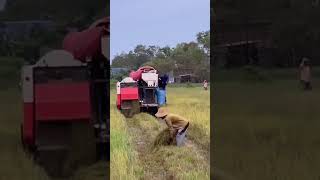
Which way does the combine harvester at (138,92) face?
away from the camera

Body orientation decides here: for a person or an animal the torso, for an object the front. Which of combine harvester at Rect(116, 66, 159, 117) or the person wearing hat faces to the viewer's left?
the person wearing hat

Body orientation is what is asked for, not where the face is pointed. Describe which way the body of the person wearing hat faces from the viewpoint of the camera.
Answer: to the viewer's left

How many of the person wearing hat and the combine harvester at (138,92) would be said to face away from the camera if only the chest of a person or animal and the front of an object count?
1

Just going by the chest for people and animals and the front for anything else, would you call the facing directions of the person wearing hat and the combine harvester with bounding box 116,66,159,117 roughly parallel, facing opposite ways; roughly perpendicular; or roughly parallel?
roughly perpendicular
